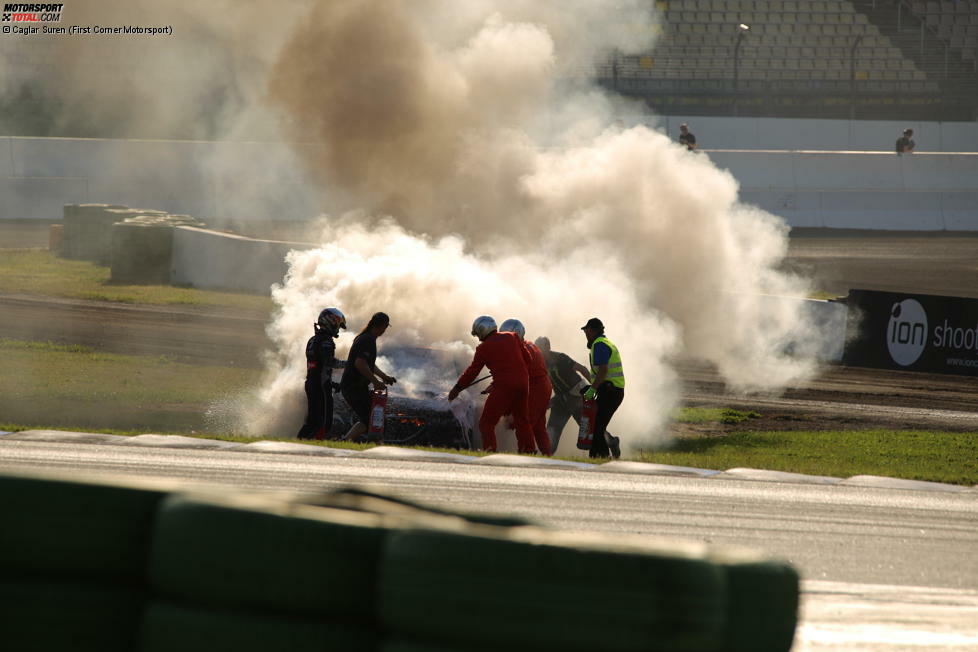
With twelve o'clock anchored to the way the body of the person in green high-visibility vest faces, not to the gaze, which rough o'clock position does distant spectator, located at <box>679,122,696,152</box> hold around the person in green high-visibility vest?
The distant spectator is roughly at 3 o'clock from the person in green high-visibility vest.

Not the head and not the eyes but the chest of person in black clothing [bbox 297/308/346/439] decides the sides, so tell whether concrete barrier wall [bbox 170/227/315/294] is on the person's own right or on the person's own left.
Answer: on the person's own left

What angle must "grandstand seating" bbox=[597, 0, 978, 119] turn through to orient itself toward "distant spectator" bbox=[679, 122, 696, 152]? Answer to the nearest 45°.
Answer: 0° — it already faces them

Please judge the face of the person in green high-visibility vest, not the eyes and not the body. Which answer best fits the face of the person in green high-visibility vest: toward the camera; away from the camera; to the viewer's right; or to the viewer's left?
to the viewer's left

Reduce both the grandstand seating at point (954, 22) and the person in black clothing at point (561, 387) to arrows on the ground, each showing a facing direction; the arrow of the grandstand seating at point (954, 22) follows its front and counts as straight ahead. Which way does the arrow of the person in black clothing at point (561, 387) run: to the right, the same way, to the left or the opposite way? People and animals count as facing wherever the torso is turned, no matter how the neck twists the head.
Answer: to the right

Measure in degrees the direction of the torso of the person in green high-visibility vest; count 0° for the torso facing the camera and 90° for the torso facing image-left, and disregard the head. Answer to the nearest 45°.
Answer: approximately 90°

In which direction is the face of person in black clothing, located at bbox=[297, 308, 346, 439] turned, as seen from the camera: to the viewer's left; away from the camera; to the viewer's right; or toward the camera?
to the viewer's right

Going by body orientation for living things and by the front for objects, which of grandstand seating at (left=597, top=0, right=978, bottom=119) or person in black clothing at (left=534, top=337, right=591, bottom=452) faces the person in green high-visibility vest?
the grandstand seating

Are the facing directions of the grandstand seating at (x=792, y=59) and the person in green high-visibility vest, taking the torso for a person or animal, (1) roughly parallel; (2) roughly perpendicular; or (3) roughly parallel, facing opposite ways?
roughly perpendicular

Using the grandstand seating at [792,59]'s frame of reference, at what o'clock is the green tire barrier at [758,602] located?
The green tire barrier is roughly at 12 o'clock from the grandstand seating.

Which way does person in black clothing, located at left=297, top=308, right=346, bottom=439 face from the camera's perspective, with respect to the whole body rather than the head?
to the viewer's right

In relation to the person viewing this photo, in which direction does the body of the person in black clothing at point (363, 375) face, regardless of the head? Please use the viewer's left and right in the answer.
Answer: facing to the right of the viewer

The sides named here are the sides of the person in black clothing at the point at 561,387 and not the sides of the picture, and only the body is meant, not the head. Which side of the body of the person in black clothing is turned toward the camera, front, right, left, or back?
left
